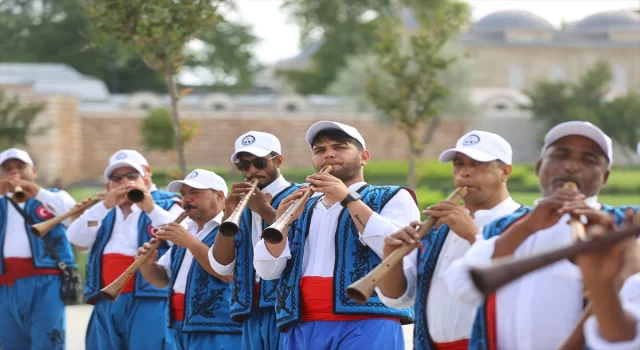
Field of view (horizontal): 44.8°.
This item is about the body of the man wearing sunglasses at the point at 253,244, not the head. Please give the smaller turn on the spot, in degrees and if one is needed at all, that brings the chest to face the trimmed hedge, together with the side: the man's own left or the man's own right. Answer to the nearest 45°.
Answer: approximately 135° to the man's own right

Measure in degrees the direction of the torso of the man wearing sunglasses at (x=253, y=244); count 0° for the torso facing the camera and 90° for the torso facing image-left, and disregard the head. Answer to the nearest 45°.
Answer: approximately 45°

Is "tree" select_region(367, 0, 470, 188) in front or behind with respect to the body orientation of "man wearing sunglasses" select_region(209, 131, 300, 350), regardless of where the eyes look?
behind

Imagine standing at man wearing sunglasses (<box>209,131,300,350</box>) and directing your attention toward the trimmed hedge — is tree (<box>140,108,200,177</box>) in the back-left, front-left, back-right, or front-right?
front-left

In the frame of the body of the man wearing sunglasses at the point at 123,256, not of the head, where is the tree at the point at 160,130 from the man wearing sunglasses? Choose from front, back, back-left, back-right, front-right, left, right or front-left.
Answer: back

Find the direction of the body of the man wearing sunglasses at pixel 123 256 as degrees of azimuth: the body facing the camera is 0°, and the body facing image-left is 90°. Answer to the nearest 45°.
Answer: approximately 0°

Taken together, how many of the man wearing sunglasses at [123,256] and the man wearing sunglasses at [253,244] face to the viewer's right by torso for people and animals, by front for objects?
0

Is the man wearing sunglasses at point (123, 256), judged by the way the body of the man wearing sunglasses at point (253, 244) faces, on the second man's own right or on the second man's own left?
on the second man's own right
